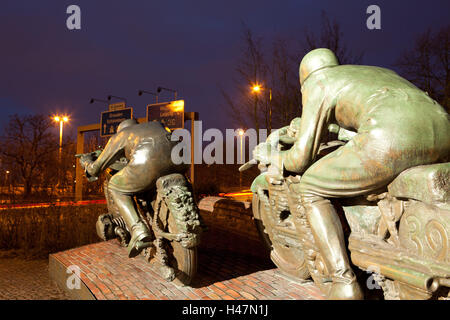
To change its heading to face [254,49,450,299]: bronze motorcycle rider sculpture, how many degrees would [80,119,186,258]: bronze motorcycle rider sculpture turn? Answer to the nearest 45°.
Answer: approximately 180°

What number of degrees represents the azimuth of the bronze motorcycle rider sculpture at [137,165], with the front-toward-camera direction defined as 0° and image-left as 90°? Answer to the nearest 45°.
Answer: approximately 135°

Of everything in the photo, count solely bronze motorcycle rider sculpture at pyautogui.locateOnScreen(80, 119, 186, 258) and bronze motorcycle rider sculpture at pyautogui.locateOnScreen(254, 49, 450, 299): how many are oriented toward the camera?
0

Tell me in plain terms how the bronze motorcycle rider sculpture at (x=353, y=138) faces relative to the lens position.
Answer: facing away from the viewer and to the left of the viewer

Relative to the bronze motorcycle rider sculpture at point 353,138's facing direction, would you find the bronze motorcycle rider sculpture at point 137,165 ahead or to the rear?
ahead
